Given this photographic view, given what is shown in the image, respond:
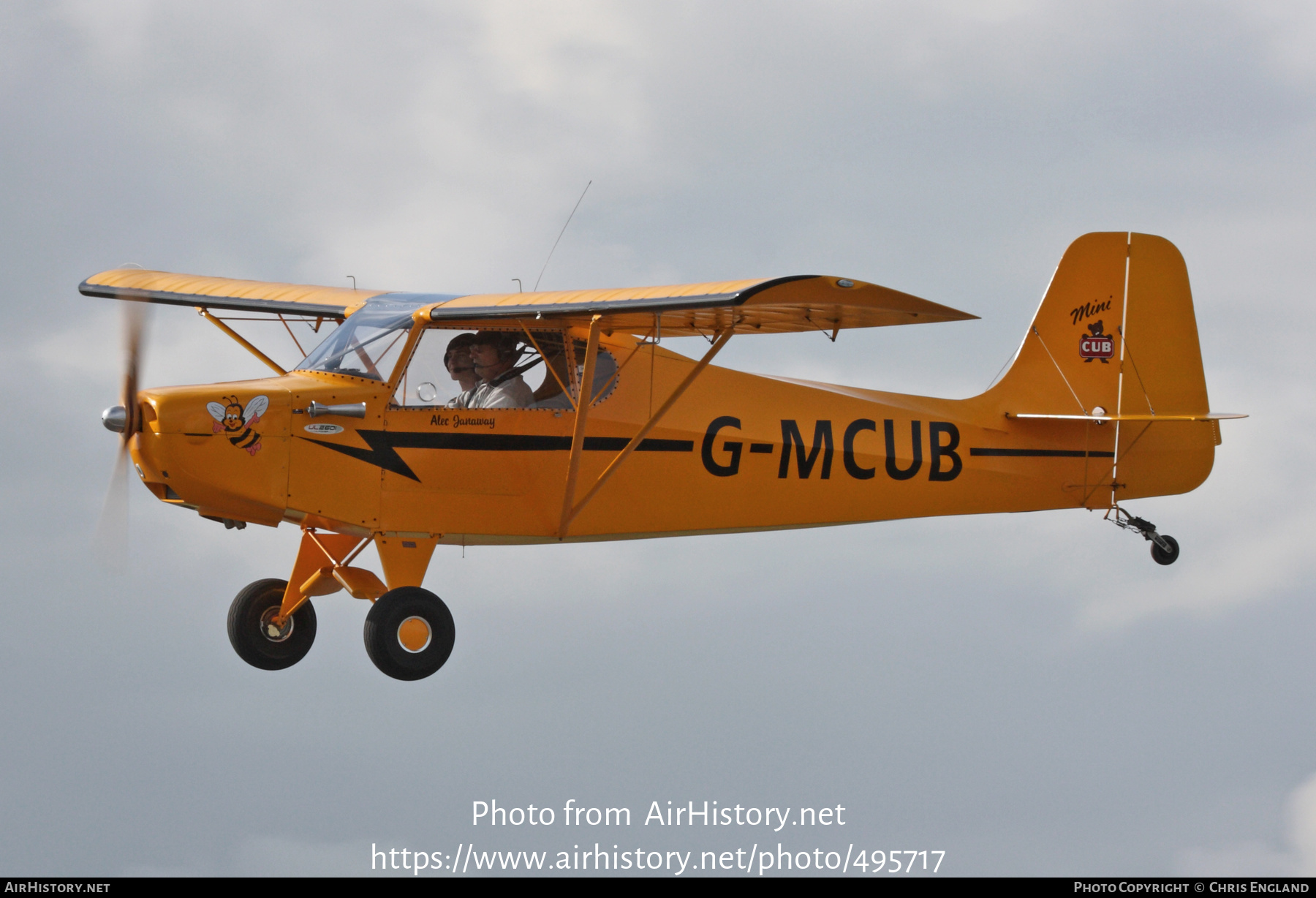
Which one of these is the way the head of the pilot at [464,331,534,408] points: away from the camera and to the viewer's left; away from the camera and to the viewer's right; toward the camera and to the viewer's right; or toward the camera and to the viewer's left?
toward the camera and to the viewer's left

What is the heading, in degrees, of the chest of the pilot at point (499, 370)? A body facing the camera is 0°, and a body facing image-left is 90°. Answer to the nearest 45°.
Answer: approximately 90°
